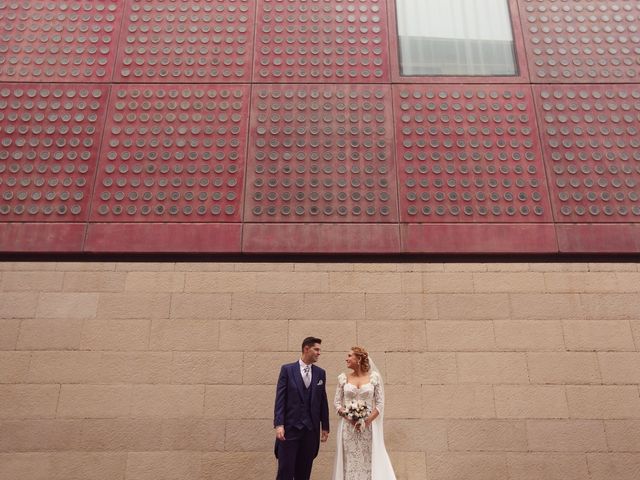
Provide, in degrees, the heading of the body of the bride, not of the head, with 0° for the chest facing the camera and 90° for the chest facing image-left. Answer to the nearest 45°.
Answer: approximately 0°

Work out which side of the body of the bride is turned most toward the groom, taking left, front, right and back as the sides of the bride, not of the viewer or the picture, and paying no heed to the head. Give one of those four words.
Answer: right

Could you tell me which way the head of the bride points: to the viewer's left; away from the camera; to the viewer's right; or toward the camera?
to the viewer's left

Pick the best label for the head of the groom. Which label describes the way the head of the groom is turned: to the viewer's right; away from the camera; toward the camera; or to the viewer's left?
to the viewer's right
